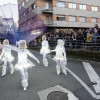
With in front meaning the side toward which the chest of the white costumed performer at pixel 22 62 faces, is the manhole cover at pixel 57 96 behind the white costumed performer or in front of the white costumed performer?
in front

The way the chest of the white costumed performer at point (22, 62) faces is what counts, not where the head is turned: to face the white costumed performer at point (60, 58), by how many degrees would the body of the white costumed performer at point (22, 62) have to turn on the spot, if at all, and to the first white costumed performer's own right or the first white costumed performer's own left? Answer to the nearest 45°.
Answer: approximately 135° to the first white costumed performer's own left

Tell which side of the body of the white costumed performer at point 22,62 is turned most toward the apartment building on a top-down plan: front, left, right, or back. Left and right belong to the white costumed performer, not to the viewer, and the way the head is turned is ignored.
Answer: back

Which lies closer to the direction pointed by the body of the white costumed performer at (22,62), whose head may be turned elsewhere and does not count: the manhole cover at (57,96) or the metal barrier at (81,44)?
the manhole cover

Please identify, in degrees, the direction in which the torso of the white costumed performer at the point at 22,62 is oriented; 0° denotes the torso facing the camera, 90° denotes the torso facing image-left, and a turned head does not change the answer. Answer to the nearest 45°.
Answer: approximately 0°
